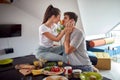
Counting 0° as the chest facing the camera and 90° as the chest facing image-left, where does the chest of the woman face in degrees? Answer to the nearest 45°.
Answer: approximately 270°

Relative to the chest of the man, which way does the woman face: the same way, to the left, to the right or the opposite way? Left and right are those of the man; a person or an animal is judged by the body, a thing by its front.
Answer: the opposite way

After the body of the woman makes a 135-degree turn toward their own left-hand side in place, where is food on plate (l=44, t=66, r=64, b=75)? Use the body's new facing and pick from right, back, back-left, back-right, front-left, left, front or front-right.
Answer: back-left

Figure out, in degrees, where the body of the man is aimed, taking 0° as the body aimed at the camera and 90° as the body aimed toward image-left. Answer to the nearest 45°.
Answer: approximately 90°

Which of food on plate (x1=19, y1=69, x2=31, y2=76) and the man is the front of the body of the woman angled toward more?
the man

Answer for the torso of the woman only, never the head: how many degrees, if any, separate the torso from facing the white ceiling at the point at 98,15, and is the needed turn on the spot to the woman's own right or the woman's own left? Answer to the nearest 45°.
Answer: approximately 45° to the woman's own left

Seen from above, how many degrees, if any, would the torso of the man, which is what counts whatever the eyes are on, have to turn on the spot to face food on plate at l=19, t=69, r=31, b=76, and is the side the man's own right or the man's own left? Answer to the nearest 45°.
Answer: approximately 45° to the man's own left

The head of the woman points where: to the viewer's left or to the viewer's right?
to the viewer's right

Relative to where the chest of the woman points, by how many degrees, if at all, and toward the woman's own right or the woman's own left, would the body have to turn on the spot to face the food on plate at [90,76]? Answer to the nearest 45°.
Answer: approximately 45° to the woman's own right

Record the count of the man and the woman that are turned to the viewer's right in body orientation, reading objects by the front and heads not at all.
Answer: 1

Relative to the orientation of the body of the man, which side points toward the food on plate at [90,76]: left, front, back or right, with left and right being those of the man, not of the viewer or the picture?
left
